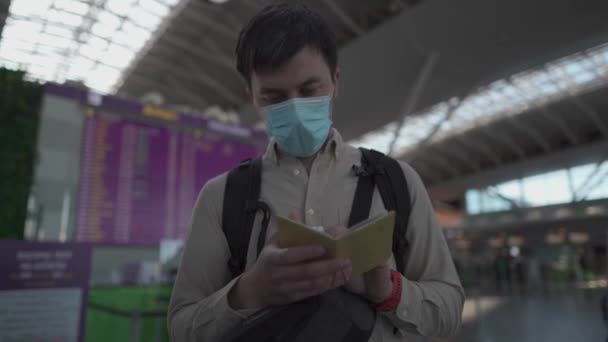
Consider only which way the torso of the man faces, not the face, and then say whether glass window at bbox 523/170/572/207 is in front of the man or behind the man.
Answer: behind

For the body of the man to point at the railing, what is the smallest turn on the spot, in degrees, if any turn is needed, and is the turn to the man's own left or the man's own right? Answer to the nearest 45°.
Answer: approximately 135° to the man's own right

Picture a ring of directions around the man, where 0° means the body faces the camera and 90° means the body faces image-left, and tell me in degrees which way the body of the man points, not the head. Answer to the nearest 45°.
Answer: approximately 0°

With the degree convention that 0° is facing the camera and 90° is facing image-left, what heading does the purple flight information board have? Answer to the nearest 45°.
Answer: approximately 315°

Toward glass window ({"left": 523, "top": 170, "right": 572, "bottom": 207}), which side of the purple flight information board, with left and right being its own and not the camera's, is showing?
left
